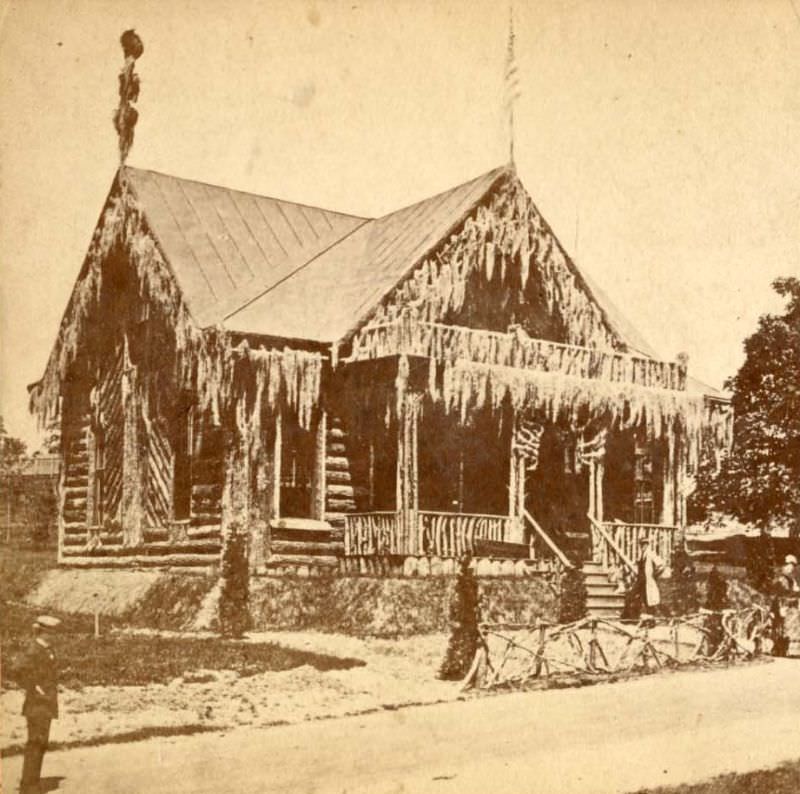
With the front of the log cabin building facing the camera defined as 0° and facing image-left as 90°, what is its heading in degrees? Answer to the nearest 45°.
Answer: approximately 315°

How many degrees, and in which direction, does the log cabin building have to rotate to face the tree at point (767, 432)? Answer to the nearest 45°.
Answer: approximately 45° to its left

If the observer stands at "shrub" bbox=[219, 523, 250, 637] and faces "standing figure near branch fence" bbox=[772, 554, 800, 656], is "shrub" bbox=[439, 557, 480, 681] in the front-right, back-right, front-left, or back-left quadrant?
front-right

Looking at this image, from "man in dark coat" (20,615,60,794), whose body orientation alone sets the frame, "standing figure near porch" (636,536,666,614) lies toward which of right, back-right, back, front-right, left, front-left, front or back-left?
front-left

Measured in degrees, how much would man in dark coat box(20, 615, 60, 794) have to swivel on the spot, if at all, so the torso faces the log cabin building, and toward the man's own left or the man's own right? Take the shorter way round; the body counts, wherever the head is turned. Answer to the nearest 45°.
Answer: approximately 45° to the man's own left

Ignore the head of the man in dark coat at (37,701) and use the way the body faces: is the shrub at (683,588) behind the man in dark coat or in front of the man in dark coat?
in front

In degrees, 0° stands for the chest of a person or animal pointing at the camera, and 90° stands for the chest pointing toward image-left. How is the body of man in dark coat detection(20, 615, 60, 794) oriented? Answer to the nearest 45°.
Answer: approximately 270°

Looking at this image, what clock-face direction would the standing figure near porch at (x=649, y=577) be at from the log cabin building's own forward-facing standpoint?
The standing figure near porch is roughly at 10 o'clock from the log cabin building.

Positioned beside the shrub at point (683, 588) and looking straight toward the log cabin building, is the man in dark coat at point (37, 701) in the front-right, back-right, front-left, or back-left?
front-left

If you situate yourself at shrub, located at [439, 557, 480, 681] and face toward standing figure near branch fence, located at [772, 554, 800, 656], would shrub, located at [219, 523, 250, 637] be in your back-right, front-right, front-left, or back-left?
back-left

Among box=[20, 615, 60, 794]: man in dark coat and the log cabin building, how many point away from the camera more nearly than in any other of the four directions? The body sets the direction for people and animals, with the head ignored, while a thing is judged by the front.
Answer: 0

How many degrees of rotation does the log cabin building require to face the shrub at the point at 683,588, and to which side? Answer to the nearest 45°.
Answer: approximately 45° to its left
